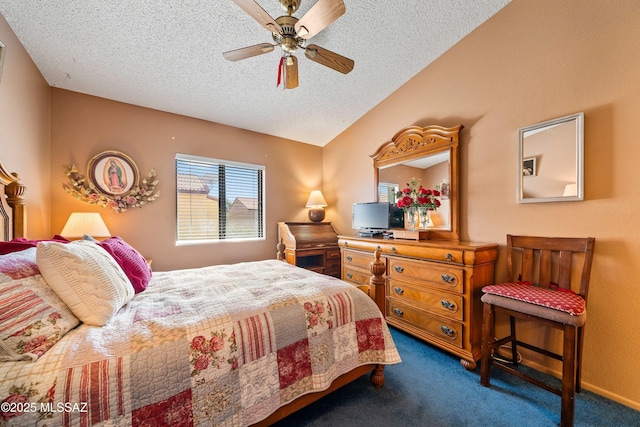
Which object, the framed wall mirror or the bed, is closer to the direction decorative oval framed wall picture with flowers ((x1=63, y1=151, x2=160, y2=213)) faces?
the bed

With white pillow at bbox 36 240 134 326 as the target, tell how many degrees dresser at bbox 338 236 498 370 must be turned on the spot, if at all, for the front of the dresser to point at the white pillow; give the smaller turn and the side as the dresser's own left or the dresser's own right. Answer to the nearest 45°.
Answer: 0° — it already faces it

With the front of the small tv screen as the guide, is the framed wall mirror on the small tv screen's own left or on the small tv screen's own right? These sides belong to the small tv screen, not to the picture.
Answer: on the small tv screen's own left

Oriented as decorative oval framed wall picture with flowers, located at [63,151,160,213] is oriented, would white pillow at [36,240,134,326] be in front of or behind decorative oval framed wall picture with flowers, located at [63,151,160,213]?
in front

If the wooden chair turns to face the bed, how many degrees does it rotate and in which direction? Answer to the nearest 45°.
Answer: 0° — it already faces it

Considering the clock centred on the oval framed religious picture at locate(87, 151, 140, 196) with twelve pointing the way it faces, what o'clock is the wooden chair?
The wooden chair is roughly at 11 o'clock from the oval framed religious picture.

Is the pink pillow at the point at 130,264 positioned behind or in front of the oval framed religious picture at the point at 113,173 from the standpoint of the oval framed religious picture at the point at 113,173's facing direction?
in front

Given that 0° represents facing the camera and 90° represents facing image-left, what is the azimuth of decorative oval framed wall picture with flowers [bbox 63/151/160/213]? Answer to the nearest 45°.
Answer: approximately 0°

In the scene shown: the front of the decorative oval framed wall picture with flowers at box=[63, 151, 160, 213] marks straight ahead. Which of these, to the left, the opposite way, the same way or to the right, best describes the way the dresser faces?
to the right

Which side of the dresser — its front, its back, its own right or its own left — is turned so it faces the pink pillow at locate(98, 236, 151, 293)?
front

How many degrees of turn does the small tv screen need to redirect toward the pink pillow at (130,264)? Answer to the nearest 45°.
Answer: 0° — it already faces it
